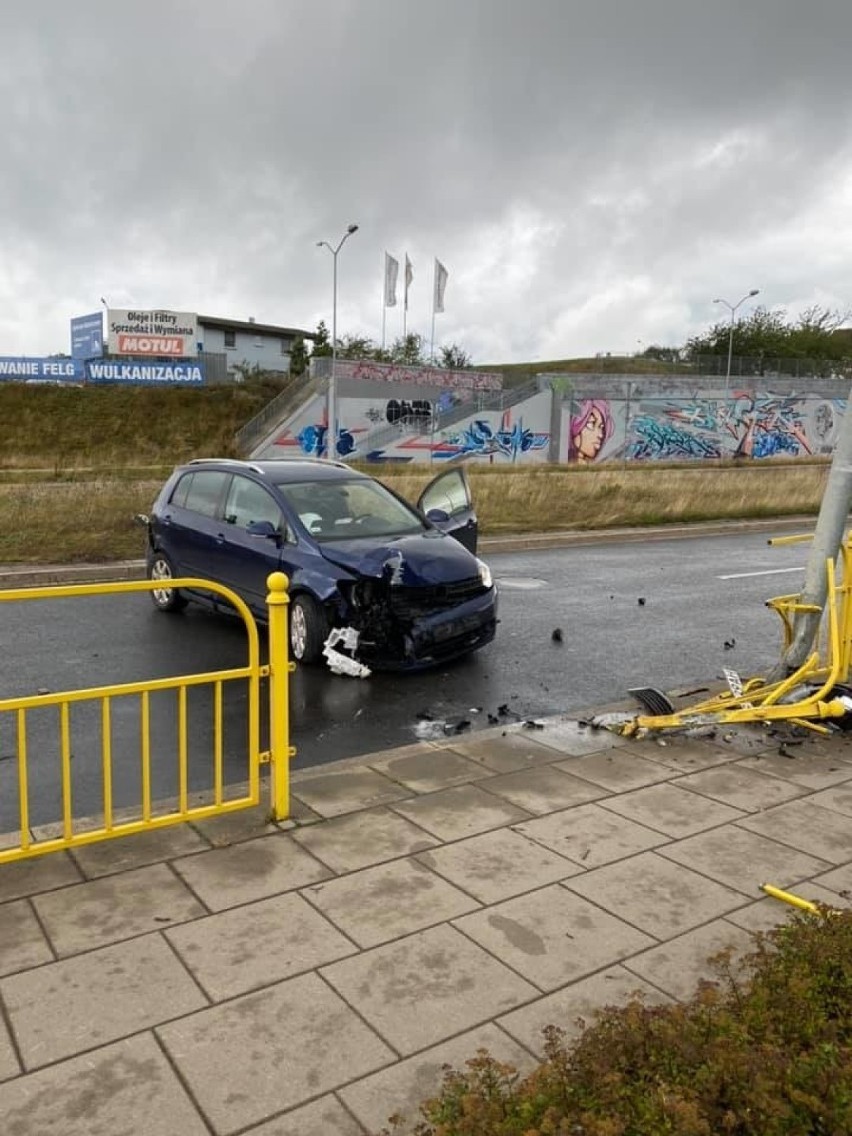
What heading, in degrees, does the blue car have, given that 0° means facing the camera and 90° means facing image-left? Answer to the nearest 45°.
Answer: approximately 315°

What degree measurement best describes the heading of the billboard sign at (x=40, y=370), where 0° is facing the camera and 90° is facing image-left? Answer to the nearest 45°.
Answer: approximately 0°

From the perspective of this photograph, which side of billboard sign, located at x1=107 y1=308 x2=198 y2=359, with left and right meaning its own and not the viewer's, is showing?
front

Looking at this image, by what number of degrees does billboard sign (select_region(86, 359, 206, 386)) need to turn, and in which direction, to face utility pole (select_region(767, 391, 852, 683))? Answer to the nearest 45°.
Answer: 0° — it already faces it

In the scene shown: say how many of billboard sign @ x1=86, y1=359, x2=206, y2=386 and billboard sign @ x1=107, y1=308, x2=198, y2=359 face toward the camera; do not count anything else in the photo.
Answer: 2

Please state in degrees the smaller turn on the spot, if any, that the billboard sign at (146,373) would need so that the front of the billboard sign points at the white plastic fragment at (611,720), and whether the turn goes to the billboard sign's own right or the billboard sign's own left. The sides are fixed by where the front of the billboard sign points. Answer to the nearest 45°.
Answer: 0° — it already faces it

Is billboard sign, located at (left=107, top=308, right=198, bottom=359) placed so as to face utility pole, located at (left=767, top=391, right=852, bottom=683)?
yes

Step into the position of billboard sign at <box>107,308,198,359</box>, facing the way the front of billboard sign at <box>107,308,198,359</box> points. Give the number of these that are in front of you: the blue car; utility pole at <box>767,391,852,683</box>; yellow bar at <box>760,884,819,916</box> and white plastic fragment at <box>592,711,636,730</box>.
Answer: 4

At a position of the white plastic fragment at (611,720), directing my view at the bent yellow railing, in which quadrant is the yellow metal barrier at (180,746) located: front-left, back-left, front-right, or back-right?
back-right

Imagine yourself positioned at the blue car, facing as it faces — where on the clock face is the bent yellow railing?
The bent yellow railing is roughly at 12 o'clock from the blue car.

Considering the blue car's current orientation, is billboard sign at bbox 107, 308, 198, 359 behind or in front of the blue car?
behind

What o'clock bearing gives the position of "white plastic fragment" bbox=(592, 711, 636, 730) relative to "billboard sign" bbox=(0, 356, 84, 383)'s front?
The white plastic fragment is roughly at 12 o'clock from the billboard sign.

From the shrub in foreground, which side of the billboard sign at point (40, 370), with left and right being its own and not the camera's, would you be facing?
front

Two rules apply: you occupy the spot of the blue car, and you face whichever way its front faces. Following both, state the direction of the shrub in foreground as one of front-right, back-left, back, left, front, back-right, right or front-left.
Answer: front-right
